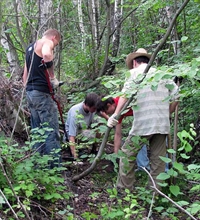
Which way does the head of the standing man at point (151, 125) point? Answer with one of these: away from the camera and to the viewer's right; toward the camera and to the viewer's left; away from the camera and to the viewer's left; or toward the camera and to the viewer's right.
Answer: away from the camera and to the viewer's left

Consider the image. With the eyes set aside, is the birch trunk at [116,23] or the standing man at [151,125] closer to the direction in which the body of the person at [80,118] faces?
the standing man

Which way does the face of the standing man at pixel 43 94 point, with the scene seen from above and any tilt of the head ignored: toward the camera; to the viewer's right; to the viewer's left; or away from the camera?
to the viewer's right

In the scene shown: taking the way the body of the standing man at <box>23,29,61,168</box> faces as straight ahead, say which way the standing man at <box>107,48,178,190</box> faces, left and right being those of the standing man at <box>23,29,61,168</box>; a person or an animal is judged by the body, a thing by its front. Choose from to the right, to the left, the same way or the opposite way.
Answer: to the left

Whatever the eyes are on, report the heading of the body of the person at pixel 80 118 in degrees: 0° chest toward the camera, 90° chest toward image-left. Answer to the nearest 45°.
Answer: approximately 315°

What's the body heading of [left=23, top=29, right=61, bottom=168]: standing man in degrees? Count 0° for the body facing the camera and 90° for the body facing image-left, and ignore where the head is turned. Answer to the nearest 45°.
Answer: approximately 225°

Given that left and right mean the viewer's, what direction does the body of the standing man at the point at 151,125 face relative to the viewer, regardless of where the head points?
facing away from the viewer and to the left of the viewer

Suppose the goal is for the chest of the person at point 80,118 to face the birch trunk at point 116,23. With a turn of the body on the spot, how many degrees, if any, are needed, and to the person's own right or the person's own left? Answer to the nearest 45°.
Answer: approximately 135° to the person's own left
